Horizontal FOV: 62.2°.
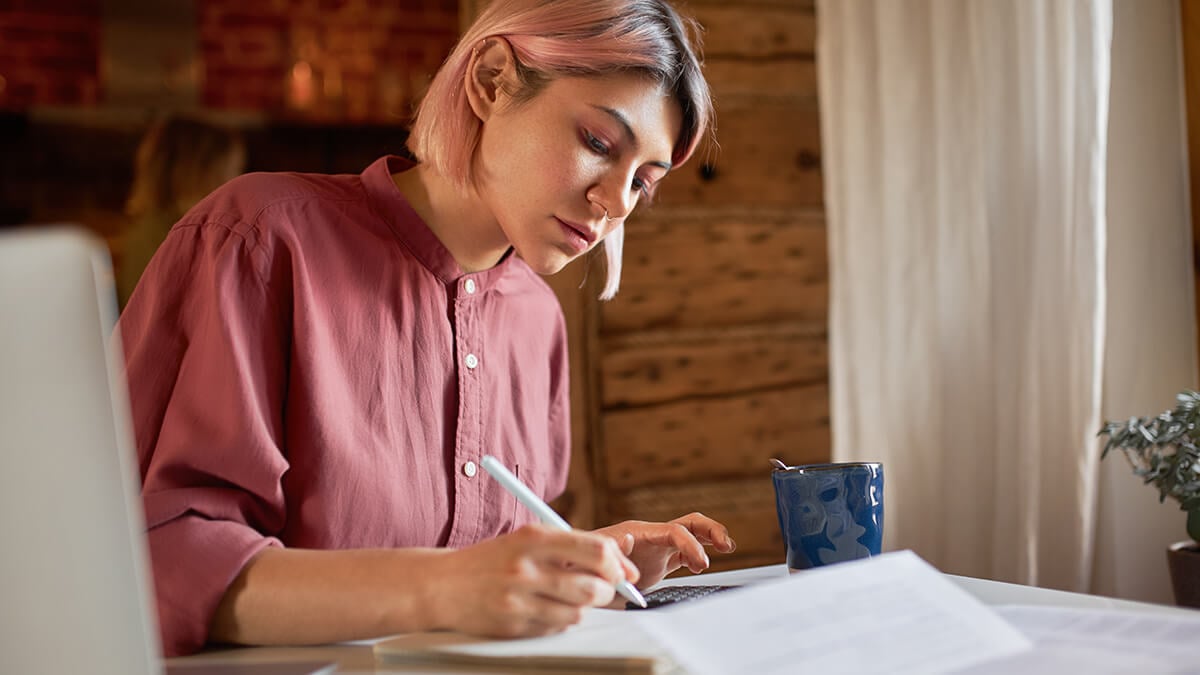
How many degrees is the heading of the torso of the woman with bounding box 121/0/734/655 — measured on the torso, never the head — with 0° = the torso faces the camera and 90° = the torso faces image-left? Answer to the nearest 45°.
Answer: approximately 315°

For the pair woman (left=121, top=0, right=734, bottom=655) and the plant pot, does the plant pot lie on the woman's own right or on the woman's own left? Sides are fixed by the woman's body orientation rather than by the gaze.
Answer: on the woman's own left

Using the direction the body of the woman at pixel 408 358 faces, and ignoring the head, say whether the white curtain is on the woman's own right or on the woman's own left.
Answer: on the woman's own left

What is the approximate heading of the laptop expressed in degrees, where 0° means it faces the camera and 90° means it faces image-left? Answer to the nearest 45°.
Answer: approximately 225°

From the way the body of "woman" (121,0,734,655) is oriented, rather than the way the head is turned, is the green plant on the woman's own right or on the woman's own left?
on the woman's own left

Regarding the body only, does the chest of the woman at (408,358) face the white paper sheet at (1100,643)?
yes

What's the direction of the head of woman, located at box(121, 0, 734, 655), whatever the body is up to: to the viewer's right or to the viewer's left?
to the viewer's right

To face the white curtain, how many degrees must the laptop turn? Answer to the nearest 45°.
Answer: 0° — it already faces it

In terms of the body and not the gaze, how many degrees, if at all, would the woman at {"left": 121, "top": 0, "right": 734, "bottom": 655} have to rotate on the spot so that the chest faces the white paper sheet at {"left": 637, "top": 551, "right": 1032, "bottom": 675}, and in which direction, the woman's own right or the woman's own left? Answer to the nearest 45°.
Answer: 0° — they already face it
